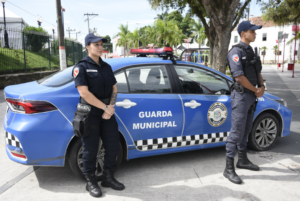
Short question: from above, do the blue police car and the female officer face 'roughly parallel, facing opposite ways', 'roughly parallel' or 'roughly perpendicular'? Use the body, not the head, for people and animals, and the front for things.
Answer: roughly perpendicular

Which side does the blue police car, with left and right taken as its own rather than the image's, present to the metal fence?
left

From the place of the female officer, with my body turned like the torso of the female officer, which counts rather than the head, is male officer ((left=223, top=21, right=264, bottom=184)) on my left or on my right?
on my left

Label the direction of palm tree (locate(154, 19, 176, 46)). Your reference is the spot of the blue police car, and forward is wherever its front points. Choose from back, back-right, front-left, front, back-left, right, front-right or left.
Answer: front-left

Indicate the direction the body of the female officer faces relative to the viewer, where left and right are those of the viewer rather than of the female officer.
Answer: facing the viewer and to the right of the viewer

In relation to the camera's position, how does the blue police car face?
facing away from the viewer and to the right of the viewer

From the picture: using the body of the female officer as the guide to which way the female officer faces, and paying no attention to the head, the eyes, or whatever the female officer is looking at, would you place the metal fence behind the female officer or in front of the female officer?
behind
